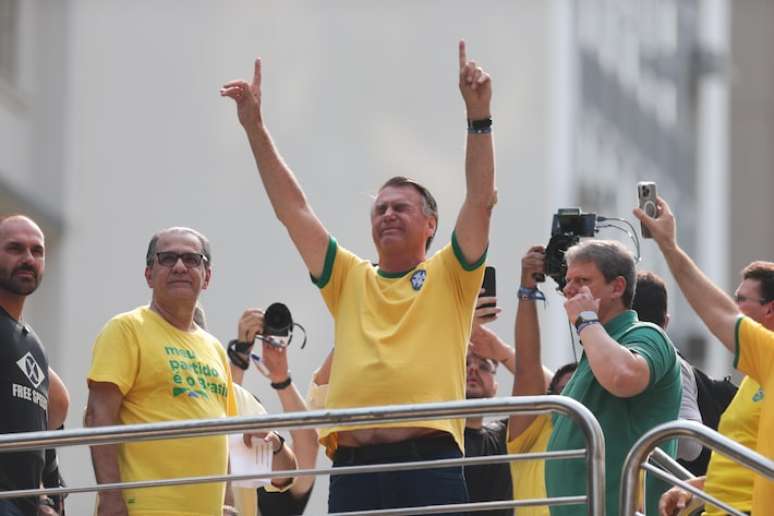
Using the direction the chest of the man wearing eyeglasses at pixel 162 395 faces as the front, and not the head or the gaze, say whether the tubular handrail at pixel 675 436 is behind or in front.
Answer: in front

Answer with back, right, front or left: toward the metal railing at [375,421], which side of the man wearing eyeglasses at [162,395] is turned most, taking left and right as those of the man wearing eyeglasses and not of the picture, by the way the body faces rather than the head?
front

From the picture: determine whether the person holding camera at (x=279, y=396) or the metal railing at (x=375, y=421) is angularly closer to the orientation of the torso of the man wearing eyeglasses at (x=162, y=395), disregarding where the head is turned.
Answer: the metal railing

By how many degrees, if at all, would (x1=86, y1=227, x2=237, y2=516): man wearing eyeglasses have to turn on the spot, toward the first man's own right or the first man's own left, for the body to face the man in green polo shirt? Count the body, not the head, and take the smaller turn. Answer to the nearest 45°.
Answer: approximately 45° to the first man's own left

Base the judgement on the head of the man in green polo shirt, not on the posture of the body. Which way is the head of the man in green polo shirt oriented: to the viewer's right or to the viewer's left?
to the viewer's left

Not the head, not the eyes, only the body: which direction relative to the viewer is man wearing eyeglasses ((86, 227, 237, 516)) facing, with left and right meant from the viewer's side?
facing the viewer and to the right of the viewer
